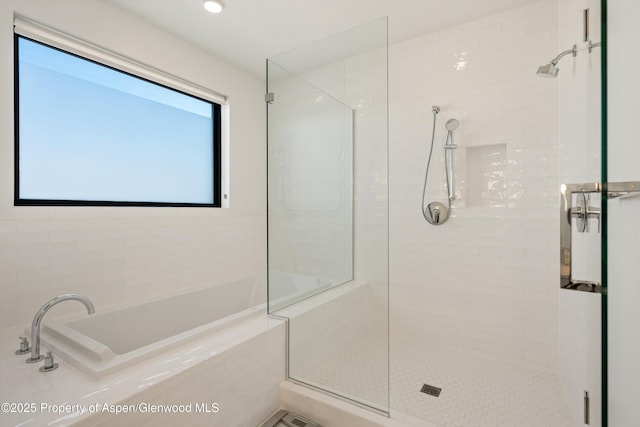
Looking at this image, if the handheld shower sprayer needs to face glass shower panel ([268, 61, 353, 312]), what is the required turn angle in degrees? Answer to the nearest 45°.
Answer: approximately 45° to its right

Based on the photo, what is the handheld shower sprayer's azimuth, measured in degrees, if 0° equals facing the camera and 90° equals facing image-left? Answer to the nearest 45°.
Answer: approximately 0°

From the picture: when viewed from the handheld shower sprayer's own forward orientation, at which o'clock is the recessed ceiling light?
The recessed ceiling light is roughly at 2 o'clock from the handheld shower sprayer.

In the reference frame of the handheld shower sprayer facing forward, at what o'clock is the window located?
The window is roughly at 2 o'clock from the handheld shower sprayer.

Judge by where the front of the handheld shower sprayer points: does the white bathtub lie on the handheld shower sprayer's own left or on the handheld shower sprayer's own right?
on the handheld shower sprayer's own right
